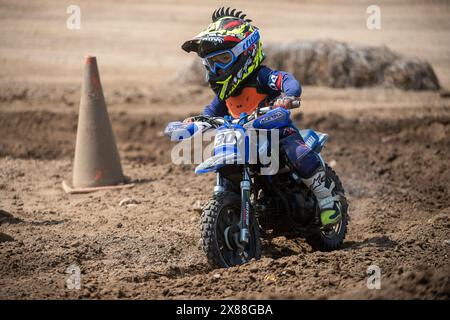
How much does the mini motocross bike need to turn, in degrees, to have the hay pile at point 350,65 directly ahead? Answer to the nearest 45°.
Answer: approximately 135° to its right

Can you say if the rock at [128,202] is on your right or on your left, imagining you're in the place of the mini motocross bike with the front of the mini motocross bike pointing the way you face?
on your right

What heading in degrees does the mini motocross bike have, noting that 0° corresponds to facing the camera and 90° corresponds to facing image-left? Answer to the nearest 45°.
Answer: approximately 45°

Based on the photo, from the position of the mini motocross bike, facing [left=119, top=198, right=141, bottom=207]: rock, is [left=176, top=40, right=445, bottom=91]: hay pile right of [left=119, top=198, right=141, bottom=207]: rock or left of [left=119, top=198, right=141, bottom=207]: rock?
right
